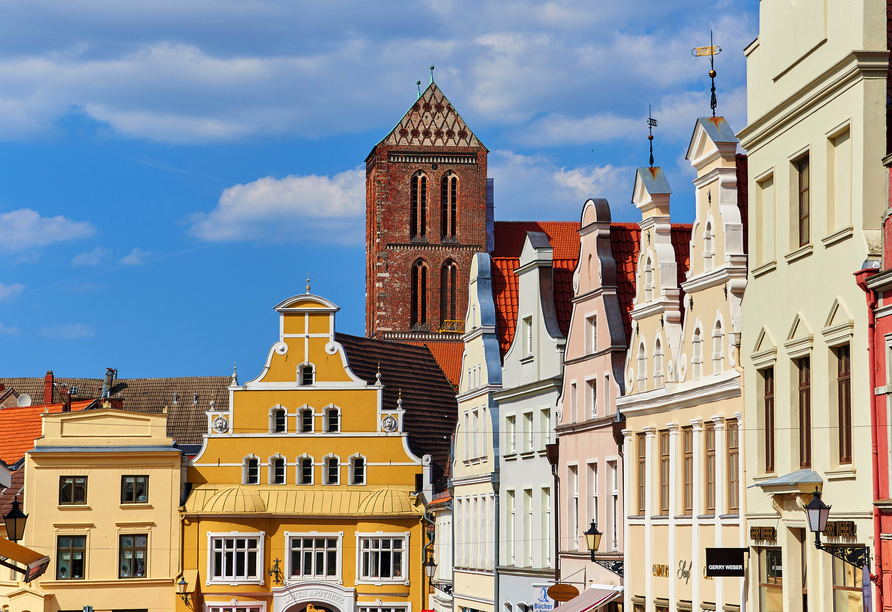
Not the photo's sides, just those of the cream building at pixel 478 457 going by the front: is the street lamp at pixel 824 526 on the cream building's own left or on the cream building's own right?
on the cream building's own left

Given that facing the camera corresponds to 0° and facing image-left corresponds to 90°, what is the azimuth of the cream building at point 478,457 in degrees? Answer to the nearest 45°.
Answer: approximately 45°

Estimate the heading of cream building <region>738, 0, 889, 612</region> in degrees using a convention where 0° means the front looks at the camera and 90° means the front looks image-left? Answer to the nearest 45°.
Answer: approximately 45°

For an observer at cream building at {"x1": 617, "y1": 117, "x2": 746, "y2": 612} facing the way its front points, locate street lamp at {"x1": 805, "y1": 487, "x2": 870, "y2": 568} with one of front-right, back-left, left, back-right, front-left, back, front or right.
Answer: front-left

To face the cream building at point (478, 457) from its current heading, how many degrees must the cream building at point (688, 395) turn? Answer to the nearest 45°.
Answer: approximately 135° to its right

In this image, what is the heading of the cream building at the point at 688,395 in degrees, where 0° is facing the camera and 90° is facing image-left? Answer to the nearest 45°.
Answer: approximately 45°

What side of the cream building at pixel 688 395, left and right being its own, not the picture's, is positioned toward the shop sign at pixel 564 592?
right

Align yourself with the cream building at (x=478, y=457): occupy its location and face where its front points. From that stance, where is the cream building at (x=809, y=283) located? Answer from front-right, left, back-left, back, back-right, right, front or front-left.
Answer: front-left
